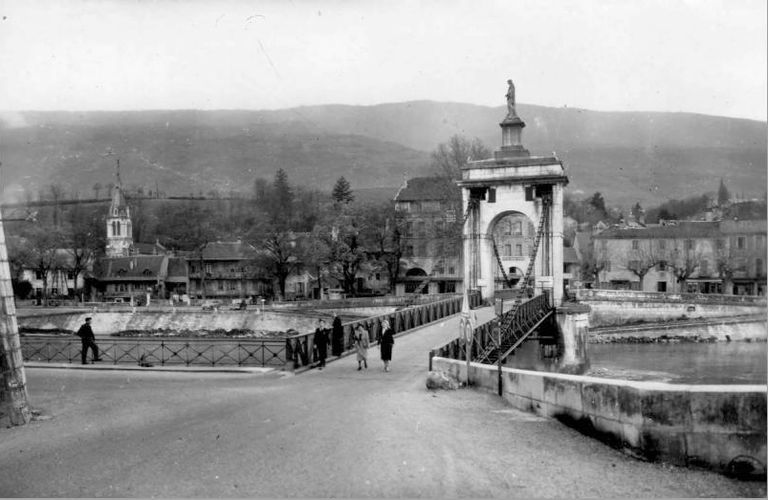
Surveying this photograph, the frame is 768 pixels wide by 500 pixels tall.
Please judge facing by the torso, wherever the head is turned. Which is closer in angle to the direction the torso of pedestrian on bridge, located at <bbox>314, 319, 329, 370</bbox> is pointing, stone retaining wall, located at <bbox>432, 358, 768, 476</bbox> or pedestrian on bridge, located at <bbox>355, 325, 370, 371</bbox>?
the stone retaining wall

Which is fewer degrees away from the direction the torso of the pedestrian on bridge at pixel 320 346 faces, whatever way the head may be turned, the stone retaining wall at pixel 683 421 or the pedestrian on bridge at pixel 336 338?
the stone retaining wall

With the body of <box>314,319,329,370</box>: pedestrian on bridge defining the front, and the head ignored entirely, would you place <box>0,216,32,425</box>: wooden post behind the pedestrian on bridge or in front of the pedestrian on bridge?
in front

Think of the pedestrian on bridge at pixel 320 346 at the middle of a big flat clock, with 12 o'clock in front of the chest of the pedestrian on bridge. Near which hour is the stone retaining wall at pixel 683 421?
The stone retaining wall is roughly at 11 o'clock from the pedestrian on bridge.

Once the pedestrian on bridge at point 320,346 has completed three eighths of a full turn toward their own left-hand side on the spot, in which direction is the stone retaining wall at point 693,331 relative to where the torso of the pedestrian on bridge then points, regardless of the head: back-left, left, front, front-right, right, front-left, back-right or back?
front

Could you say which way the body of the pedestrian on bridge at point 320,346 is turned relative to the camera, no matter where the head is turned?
toward the camera

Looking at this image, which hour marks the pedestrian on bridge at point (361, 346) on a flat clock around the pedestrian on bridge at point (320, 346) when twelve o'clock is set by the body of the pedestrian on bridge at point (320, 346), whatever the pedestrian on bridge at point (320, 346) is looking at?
the pedestrian on bridge at point (361, 346) is roughly at 10 o'clock from the pedestrian on bridge at point (320, 346).

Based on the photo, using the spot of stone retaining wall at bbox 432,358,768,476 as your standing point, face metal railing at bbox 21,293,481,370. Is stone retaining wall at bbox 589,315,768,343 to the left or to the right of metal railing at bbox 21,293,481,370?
right
